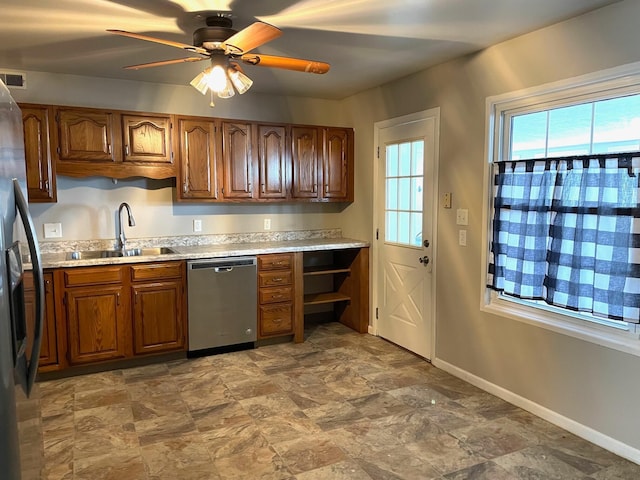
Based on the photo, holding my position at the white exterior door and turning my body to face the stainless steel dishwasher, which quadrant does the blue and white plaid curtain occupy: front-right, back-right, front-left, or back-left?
back-left

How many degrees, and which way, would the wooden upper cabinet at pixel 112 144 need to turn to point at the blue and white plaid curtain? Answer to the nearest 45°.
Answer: approximately 45° to its left

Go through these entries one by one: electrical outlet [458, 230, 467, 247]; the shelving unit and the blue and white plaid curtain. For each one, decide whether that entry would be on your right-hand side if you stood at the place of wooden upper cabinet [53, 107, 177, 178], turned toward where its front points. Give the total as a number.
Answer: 0

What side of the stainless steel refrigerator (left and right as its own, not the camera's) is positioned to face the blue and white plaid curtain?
front

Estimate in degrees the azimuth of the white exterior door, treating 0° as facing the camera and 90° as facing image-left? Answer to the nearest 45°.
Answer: approximately 45°

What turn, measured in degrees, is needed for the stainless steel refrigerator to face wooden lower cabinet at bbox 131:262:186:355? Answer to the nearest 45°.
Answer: approximately 45° to its left

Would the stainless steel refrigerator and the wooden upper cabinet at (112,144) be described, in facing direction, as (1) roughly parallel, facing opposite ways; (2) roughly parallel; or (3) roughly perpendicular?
roughly perpendicular

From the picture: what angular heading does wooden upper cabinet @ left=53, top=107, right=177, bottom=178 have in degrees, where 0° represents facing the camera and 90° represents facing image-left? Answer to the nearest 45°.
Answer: approximately 0°

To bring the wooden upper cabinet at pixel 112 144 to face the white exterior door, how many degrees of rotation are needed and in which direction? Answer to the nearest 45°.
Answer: approximately 90° to its left

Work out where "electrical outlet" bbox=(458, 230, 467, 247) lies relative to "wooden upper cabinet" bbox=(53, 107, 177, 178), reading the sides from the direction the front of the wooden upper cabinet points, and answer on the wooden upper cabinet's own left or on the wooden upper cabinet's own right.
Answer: on the wooden upper cabinet's own left

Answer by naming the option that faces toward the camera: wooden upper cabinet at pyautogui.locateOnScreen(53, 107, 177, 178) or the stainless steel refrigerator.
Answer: the wooden upper cabinet

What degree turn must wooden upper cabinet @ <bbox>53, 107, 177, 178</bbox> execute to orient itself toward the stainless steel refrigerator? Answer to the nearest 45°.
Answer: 0° — it already faces it

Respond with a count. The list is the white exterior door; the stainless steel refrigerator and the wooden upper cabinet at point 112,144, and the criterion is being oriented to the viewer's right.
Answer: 1

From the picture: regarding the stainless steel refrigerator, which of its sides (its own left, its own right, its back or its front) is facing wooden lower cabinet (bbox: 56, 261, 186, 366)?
left

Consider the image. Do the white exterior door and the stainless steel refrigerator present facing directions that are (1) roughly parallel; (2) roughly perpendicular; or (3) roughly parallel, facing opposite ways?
roughly parallel, facing opposite ways

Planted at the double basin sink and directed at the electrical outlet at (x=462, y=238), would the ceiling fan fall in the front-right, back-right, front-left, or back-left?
front-right

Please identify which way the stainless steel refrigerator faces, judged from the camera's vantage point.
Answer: facing to the right of the viewer

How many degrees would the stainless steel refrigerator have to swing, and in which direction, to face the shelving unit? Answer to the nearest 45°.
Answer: approximately 45° to its left
